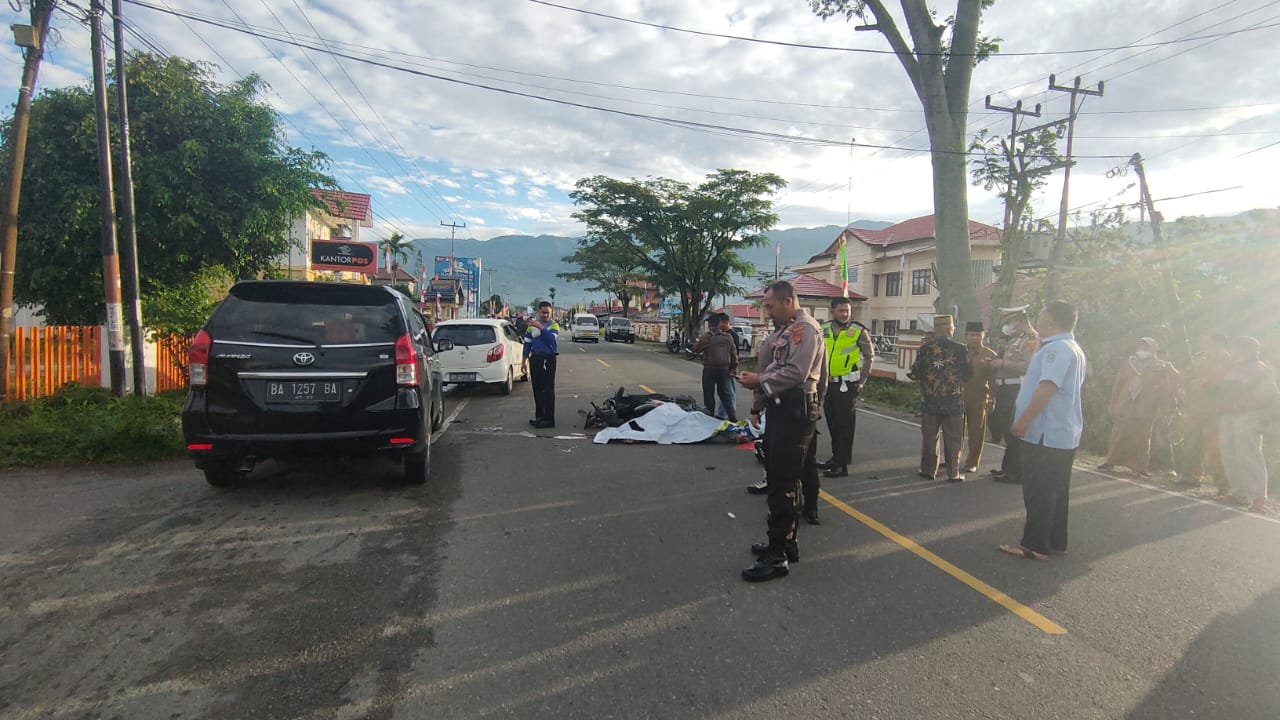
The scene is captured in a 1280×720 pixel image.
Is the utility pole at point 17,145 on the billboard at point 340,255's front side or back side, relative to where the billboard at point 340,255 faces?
on the front side

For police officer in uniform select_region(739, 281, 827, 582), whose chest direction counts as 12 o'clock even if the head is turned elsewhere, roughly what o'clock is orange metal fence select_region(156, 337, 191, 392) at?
The orange metal fence is roughly at 1 o'clock from the police officer in uniform.

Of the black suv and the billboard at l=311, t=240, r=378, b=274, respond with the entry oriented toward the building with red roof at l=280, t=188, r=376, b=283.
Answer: the black suv

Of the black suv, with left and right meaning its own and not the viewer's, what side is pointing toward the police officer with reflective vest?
right

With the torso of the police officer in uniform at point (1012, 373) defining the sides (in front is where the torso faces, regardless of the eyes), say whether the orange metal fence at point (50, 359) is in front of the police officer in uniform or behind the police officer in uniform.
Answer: in front

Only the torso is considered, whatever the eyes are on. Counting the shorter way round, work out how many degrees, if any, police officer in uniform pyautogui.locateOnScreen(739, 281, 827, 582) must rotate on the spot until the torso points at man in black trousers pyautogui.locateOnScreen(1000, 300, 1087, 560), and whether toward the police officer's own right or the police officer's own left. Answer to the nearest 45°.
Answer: approximately 135° to the police officer's own right

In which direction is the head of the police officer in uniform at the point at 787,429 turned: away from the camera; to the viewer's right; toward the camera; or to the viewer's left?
to the viewer's left

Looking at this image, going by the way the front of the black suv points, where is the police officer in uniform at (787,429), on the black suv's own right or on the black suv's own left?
on the black suv's own right

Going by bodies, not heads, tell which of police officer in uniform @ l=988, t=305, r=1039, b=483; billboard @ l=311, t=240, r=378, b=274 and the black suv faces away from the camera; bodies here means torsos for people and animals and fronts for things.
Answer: the black suv

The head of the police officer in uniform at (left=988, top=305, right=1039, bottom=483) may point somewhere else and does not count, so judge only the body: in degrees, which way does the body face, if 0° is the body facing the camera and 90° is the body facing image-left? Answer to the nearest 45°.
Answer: approximately 45°

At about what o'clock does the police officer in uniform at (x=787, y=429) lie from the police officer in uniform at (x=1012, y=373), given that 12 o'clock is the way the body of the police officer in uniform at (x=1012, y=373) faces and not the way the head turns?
the police officer in uniform at (x=787, y=429) is roughly at 11 o'clock from the police officer in uniform at (x=1012, y=373).

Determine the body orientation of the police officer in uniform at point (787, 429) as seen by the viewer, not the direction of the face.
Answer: to the viewer's left

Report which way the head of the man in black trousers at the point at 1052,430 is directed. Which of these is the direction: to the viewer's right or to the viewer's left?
to the viewer's left

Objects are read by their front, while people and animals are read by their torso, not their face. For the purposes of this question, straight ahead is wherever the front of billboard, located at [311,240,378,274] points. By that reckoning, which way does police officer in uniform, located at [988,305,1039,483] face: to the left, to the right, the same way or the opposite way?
to the right

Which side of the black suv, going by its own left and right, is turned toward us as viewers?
back

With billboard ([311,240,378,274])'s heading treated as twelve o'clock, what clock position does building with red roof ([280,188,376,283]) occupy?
The building with red roof is roughly at 6 o'clock from the billboard.
